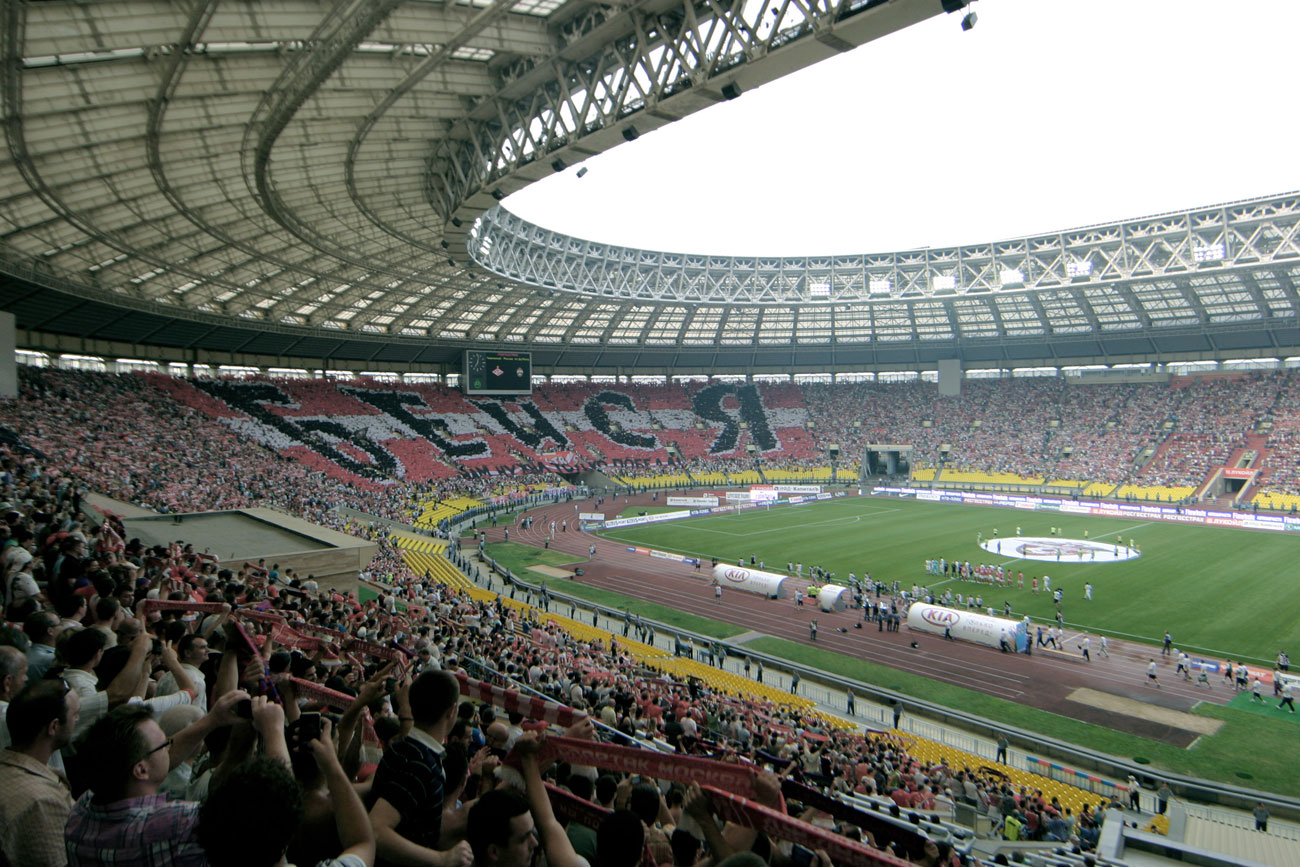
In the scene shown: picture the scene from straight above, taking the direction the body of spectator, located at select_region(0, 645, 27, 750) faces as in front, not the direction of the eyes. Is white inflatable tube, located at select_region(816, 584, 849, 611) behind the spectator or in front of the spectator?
in front

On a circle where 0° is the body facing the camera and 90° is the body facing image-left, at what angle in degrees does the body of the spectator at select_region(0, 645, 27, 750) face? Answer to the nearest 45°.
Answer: approximately 270°

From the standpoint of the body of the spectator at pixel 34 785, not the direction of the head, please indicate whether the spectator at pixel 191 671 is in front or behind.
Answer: in front

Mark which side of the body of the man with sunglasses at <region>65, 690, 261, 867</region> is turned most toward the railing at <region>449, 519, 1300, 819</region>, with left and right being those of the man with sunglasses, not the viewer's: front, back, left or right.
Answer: front

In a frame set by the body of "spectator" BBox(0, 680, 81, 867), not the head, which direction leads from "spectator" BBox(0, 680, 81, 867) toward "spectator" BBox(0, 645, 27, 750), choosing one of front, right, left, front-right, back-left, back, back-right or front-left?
front-left

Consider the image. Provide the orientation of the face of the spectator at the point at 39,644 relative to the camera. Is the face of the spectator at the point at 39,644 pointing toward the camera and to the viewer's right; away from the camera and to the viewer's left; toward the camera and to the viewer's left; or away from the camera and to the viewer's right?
away from the camera and to the viewer's right

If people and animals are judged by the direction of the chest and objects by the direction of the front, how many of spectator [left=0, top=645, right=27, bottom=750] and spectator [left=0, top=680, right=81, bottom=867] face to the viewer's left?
0

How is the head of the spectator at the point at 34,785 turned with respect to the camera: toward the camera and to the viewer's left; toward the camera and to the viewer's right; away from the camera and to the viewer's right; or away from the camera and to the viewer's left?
away from the camera and to the viewer's right

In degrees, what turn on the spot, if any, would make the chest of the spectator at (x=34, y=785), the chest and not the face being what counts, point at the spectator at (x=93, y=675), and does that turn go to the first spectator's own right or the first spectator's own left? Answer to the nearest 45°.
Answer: approximately 45° to the first spectator's own left

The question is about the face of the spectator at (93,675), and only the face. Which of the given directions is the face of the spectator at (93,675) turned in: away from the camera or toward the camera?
away from the camera

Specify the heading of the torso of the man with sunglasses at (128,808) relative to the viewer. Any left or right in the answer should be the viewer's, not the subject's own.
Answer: facing away from the viewer and to the right of the viewer

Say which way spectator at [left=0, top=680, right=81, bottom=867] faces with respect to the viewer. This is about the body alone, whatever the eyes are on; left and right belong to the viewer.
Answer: facing away from the viewer and to the right of the viewer
